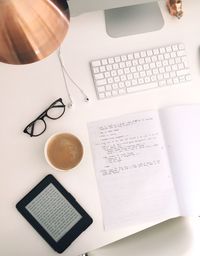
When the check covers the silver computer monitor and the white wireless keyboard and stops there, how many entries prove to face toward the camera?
2

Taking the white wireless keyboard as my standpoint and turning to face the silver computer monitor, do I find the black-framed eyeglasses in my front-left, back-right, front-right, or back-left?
back-left

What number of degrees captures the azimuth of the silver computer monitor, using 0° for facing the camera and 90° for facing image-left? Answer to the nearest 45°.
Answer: approximately 0°
